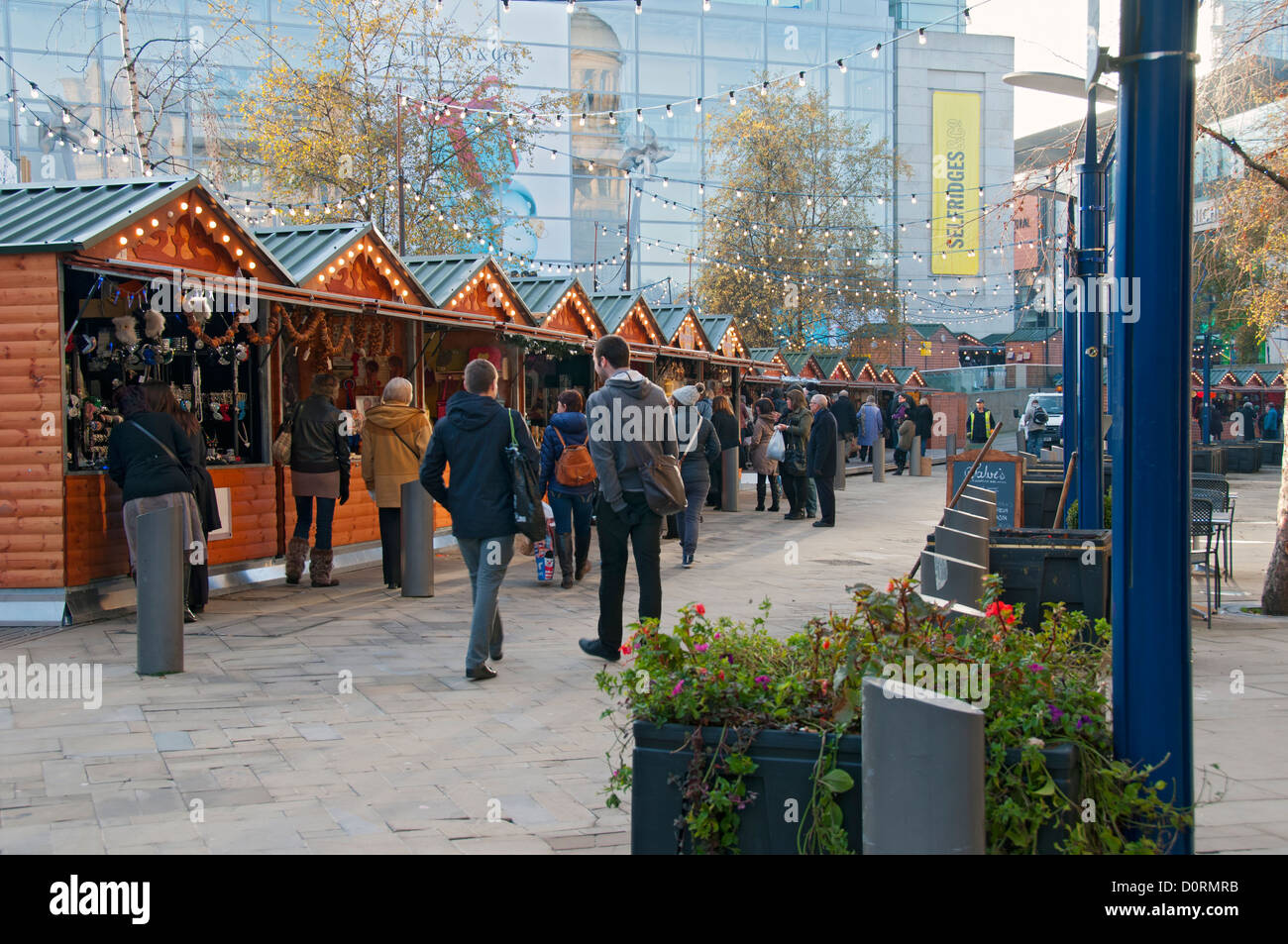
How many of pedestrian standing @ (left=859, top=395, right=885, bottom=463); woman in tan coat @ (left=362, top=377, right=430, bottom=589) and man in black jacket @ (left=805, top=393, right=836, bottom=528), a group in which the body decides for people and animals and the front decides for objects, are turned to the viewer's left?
1

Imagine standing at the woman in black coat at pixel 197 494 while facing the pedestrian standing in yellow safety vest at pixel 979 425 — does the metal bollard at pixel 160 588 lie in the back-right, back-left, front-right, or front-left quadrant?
back-right

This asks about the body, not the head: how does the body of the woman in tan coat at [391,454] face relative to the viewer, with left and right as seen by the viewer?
facing away from the viewer

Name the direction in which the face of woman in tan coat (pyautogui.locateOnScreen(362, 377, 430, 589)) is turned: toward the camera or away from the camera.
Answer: away from the camera

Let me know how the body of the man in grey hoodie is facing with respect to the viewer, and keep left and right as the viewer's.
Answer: facing away from the viewer and to the left of the viewer

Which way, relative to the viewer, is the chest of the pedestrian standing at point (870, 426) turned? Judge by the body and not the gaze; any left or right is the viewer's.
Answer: facing away from the viewer

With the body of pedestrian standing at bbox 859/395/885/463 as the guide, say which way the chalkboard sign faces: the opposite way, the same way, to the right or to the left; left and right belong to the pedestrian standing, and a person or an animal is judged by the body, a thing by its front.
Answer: the opposite way

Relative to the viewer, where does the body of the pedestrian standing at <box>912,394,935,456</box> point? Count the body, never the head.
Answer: away from the camera

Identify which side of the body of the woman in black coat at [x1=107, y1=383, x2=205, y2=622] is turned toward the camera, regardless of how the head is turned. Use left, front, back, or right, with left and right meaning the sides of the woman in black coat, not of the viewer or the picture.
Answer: back

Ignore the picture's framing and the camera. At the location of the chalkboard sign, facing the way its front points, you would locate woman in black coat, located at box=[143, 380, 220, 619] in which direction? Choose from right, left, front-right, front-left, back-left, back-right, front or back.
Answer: front-right

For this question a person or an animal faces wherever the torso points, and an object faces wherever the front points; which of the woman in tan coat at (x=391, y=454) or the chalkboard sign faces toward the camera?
the chalkboard sign
